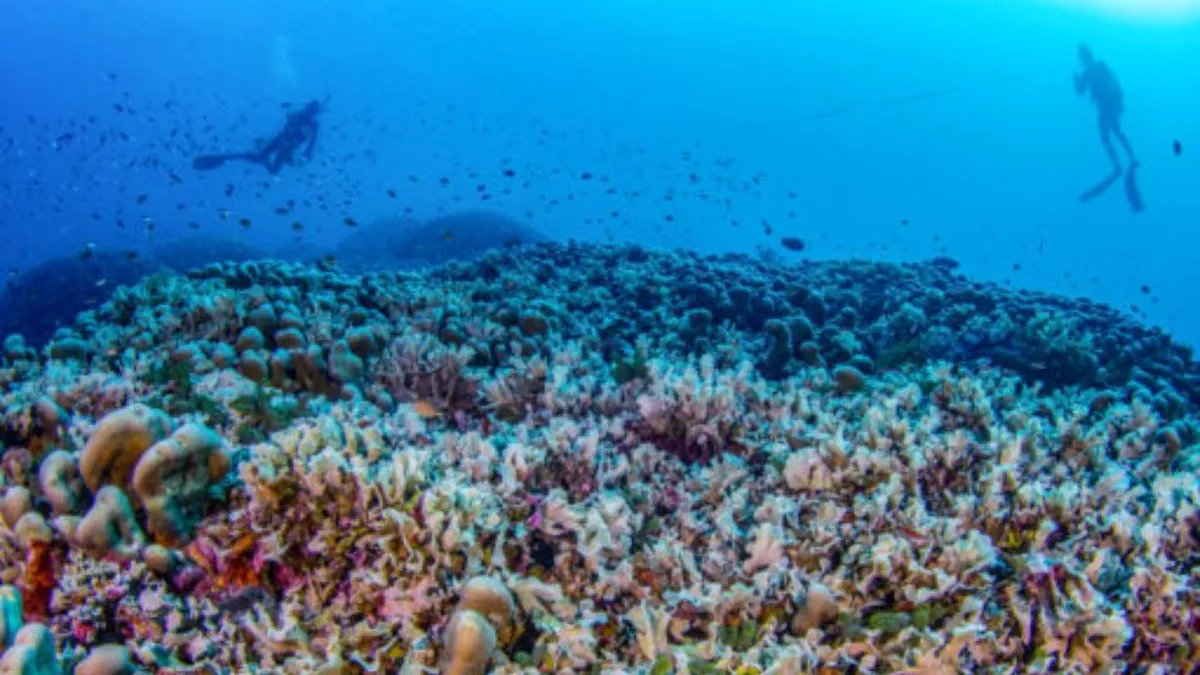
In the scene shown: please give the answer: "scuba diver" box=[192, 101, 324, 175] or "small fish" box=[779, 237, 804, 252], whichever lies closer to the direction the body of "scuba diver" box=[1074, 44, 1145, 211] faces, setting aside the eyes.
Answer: the scuba diver

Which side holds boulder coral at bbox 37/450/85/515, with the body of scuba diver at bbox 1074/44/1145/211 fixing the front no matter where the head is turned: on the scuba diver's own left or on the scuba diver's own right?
on the scuba diver's own left

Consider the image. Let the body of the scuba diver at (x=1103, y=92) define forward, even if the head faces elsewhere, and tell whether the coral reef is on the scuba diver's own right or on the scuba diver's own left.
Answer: on the scuba diver's own left

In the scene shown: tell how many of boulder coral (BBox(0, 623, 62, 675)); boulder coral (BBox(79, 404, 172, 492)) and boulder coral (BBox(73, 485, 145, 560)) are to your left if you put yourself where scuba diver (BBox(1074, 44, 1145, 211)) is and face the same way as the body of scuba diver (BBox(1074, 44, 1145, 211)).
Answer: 3

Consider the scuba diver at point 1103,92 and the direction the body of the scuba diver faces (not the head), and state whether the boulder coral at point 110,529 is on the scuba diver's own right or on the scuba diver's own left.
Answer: on the scuba diver's own left

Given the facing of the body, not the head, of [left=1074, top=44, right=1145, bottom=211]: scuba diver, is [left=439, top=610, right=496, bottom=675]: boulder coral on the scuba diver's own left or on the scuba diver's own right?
on the scuba diver's own left

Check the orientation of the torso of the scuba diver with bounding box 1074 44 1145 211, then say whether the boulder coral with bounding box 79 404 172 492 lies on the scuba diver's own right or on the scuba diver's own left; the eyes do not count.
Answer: on the scuba diver's own left

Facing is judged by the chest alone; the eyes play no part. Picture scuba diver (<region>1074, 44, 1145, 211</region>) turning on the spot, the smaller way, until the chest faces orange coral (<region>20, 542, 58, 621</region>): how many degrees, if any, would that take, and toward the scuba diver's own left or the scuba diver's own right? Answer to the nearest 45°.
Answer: approximately 90° to the scuba diver's own left

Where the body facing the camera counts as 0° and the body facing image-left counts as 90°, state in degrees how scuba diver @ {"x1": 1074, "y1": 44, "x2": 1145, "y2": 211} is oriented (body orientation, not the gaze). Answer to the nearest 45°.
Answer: approximately 90°

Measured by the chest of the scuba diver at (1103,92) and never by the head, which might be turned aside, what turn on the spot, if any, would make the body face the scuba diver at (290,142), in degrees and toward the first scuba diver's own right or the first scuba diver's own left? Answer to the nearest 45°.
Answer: approximately 45° to the first scuba diver's own left
